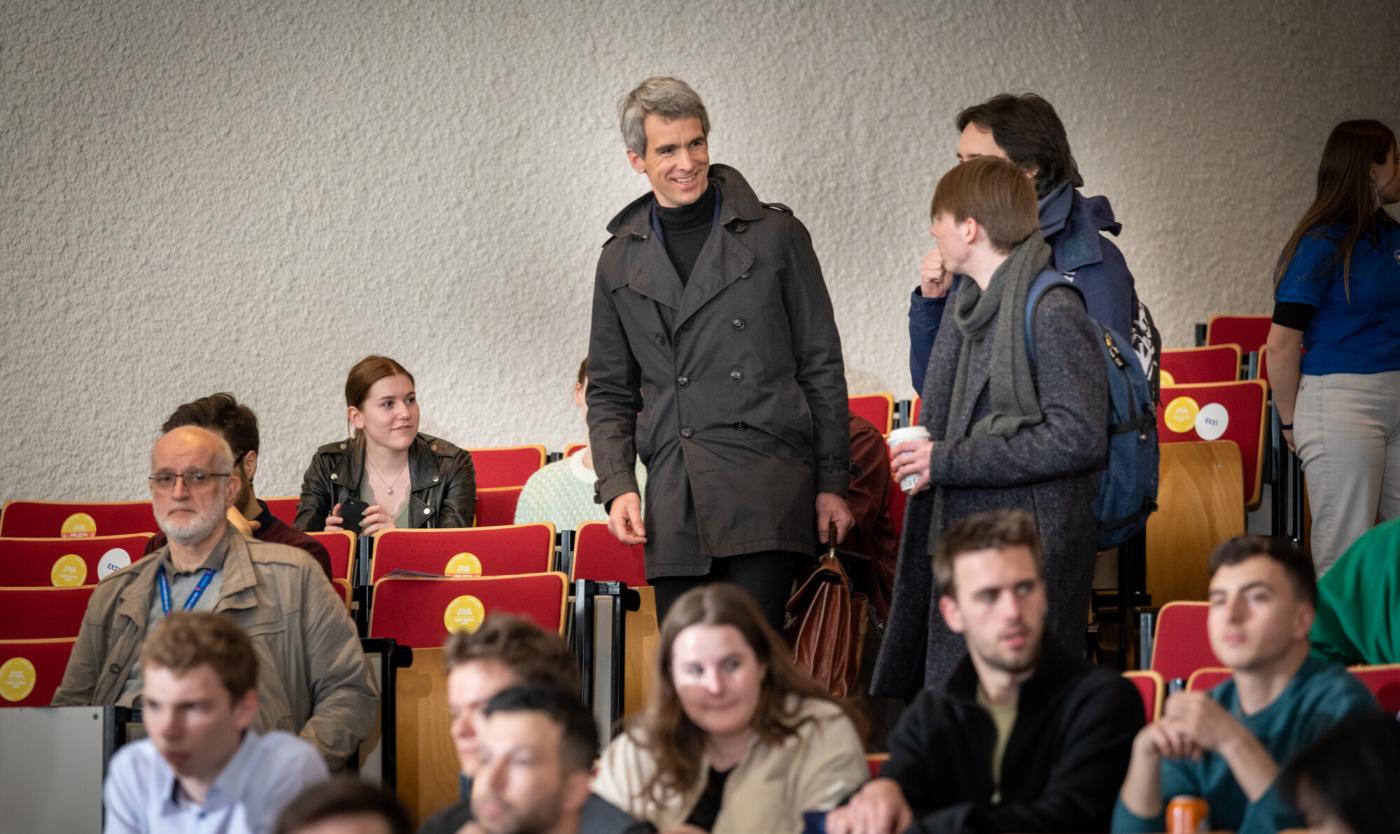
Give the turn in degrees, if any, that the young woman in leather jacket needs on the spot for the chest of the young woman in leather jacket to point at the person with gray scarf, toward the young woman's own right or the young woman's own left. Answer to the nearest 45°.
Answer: approximately 45° to the young woman's own left

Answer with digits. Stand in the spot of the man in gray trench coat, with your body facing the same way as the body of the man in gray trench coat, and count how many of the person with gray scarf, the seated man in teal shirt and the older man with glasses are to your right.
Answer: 1

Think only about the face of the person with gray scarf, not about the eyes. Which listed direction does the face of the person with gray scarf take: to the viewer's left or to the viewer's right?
to the viewer's left

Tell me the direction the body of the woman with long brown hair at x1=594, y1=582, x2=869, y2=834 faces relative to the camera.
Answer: toward the camera

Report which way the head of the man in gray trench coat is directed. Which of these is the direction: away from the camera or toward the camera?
toward the camera

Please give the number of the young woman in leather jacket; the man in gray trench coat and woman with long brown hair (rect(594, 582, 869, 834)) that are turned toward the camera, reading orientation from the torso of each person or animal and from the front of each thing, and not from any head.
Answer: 3

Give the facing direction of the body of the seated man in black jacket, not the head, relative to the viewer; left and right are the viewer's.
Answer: facing the viewer and to the left of the viewer

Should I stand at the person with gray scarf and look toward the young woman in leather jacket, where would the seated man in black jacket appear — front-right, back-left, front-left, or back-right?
back-left

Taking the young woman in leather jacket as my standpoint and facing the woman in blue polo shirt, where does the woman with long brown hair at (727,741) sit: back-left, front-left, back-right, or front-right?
front-right

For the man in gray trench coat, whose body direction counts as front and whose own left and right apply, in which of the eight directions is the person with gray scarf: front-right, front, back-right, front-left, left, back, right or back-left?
front-left

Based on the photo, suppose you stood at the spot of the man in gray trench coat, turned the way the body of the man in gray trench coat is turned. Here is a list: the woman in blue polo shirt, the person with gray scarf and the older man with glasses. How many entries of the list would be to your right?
1

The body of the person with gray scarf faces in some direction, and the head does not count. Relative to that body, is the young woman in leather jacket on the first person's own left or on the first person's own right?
on the first person's own right

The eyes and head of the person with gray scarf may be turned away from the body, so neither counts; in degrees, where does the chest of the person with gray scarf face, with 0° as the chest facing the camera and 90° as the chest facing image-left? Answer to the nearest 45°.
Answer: approximately 45°

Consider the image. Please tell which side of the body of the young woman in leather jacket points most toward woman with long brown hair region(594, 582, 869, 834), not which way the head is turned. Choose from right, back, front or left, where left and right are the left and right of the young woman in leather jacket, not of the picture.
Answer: front

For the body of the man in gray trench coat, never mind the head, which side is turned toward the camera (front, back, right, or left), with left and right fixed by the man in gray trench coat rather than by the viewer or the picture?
front
